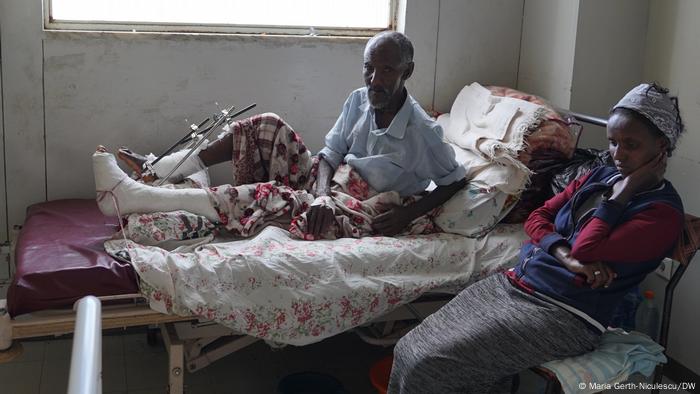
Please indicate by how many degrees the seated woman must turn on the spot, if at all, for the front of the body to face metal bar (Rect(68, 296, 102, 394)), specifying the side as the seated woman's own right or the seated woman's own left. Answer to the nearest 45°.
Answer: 0° — they already face it

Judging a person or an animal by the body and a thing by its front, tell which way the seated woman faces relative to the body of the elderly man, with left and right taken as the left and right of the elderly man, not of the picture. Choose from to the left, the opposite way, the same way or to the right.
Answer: the same way

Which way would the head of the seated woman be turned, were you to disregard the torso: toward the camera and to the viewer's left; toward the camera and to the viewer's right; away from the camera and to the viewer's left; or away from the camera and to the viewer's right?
toward the camera and to the viewer's left

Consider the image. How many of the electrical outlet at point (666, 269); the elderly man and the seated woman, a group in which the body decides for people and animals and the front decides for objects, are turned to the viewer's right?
0

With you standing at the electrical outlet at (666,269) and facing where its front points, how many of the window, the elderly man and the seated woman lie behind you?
0

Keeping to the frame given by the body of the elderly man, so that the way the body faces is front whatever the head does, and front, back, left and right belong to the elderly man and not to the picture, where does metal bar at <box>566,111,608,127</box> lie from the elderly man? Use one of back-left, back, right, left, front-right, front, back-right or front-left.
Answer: back-left

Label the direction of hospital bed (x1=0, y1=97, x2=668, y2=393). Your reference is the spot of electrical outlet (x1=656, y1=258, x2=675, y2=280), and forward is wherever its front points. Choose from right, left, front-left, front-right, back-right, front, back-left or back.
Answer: front

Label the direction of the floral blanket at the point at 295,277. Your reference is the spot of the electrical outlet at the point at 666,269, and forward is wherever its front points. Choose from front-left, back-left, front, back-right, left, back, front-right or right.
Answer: front

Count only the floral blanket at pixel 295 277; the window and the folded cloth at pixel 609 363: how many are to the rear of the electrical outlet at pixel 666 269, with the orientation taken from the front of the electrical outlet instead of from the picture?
0

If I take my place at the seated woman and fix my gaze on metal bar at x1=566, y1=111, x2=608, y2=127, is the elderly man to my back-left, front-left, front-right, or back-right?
front-left

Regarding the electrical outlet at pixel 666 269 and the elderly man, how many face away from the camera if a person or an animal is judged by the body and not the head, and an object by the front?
0

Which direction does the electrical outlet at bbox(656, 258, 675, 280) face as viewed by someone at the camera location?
facing the viewer and to the left of the viewer

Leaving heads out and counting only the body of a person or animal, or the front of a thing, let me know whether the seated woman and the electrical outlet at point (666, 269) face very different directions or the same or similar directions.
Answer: same or similar directions
